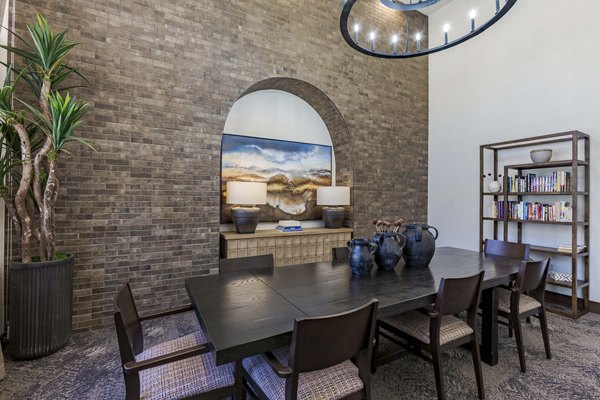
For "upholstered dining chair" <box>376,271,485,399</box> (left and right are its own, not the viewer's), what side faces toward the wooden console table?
front

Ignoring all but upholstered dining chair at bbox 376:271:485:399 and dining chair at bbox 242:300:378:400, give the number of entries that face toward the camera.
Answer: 0

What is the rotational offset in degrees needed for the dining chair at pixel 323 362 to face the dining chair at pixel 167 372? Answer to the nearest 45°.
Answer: approximately 45° to its left

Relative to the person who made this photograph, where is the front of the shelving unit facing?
facing the viewer and to the left of the viewer

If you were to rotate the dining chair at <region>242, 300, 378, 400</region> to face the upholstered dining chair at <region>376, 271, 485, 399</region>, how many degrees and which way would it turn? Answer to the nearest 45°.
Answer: approximately 90° to its right

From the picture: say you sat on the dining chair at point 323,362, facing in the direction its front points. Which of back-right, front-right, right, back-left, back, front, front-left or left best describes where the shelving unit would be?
right

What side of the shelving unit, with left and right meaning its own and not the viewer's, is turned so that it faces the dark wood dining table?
front

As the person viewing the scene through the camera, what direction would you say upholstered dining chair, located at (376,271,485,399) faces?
facing away from the viewer and to the left of the viewer

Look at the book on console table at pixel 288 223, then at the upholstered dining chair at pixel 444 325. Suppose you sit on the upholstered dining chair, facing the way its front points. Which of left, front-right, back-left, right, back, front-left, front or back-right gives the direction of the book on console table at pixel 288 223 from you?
front
